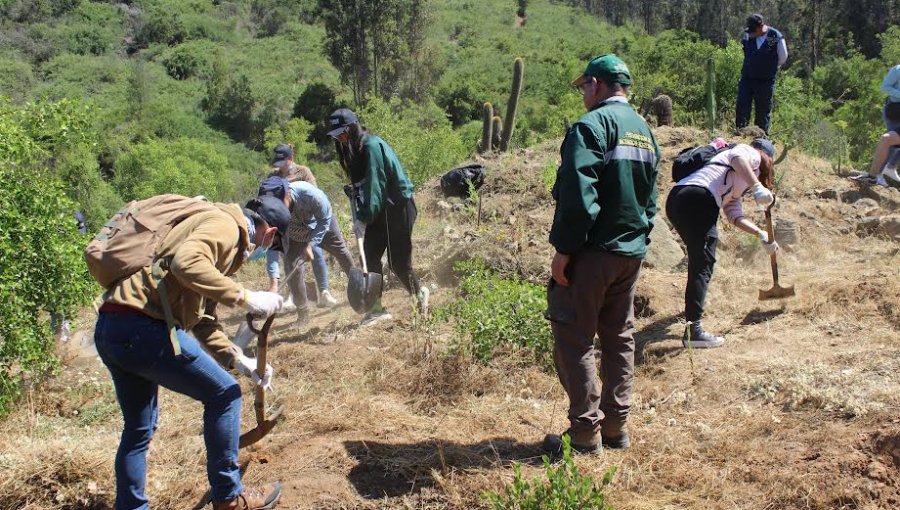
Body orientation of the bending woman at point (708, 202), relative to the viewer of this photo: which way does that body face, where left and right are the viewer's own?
facing to the right of the viewer

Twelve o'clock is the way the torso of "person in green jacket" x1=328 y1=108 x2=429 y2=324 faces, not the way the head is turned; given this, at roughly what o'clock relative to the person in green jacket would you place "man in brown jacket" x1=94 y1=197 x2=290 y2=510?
The man in brown jacket is roughly at 11 o'clock from the person in green jacket.

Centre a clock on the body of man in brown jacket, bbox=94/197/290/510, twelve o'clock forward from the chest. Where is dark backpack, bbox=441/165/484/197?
The dark backpack is roughly at 10 o'clock from the man in brown jacket.

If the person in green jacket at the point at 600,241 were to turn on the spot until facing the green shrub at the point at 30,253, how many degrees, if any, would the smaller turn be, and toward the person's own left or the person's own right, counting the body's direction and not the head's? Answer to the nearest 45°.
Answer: approximately 45° to the person's own left

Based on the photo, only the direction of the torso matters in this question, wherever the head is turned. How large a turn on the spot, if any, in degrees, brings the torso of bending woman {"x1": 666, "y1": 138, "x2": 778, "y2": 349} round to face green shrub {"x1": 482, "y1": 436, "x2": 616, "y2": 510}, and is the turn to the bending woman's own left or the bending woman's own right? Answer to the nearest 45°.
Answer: approximately 90° to the bending woman's own right

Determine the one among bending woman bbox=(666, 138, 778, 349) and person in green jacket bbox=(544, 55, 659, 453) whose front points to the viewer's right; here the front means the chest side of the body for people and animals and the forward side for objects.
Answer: the bending woman

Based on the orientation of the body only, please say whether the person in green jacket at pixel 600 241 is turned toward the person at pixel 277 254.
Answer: yes

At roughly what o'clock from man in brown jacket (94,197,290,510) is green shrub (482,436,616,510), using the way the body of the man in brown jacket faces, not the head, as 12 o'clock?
The green shrub is roughly at 1 o'clock from the man in brown jacket.

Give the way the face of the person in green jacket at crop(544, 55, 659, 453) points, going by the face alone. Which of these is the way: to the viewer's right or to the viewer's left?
to the viewer's left

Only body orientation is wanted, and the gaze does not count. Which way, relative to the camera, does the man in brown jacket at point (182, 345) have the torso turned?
to the viewer's right

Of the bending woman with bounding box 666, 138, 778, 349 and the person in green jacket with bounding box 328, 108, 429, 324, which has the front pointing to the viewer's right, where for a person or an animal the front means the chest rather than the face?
the bending woman

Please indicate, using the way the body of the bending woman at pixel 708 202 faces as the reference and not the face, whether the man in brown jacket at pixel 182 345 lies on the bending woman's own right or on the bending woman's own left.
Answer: on the bending woman's own right
